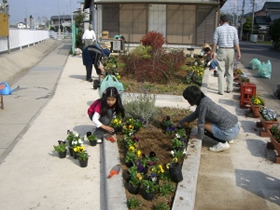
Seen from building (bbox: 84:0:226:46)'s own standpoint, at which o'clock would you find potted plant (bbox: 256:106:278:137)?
The potted plant is roughly at 12 o'clock from the building.

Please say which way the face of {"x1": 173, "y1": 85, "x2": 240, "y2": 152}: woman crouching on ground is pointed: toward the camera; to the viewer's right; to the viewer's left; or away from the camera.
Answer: to the viewer's left

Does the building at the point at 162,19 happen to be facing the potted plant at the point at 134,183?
yes

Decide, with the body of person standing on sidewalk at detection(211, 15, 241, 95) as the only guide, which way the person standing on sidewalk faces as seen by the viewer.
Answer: away from the camera

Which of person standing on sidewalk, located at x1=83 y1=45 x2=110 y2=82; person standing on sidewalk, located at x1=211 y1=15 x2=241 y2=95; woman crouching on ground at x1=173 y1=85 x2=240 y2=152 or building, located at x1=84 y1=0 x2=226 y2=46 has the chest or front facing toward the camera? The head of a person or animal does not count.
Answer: the building

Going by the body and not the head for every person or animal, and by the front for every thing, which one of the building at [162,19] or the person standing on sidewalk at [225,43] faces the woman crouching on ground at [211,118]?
the building

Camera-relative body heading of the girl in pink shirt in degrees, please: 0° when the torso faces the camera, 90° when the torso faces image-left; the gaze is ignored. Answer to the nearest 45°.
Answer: approximately 315°

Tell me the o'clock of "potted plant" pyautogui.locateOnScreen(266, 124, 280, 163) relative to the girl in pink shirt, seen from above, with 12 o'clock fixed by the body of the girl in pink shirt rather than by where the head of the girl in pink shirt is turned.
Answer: The potted plant is roughly at 11 o'clock from the girl in pink shirt.

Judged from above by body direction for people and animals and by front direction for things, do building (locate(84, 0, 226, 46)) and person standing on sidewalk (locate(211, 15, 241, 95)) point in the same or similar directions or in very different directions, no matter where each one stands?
very different directions

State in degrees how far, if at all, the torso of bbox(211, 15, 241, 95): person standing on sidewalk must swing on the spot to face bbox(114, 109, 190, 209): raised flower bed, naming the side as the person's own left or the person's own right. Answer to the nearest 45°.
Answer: approximately 180°

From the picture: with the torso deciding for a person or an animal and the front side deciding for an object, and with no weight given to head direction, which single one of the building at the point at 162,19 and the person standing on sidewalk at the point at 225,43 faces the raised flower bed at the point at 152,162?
the building

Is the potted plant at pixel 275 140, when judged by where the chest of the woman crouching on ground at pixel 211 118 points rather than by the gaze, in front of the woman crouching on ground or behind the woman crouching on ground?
behind

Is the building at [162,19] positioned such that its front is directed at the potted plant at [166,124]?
yes

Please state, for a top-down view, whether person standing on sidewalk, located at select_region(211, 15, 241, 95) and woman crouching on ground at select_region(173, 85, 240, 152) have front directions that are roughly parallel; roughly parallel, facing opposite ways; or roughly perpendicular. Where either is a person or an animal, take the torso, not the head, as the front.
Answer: roughly perpendicular
